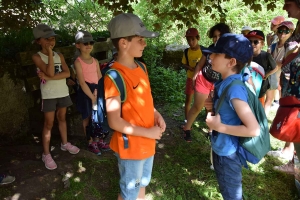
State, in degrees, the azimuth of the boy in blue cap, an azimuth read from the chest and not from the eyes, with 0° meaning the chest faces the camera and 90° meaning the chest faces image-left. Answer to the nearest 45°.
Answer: approximately 90°

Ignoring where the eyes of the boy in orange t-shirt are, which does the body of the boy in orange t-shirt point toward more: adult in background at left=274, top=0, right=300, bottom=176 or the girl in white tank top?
the adult in background
